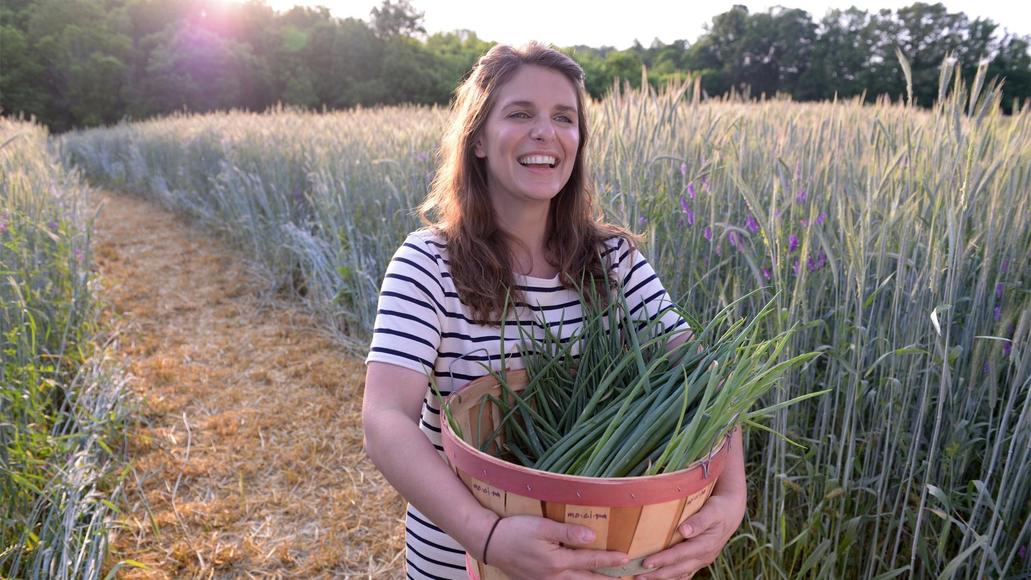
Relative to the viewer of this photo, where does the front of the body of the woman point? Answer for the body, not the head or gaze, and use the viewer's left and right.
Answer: facing the viewer and to the right of the viewer

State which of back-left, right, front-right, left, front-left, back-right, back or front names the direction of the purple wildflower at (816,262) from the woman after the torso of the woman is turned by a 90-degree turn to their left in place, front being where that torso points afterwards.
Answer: front

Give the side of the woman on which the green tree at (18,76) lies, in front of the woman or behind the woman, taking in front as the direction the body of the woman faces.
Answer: behind

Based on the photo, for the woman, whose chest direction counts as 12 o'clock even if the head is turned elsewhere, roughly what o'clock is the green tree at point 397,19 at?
The green tree is roughly at 7 o'clock from the woman.

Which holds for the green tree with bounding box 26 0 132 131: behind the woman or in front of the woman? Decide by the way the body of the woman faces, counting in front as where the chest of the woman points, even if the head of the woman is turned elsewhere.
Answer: behind

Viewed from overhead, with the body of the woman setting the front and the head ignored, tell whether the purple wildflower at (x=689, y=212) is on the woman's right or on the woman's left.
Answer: on the woman's left

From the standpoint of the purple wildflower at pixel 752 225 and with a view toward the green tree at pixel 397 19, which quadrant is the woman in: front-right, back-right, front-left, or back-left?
back-left

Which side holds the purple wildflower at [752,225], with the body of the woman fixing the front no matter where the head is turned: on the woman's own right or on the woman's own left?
on the woman's own left
